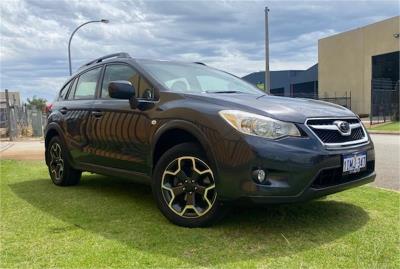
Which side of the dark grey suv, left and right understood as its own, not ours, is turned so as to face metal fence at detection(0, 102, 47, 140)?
back

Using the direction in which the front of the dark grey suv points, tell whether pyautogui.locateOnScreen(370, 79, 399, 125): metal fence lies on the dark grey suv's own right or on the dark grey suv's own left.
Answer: on the dark grey suv's own left

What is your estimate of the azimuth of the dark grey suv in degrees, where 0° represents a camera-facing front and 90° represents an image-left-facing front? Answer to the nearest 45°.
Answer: approximately 315°

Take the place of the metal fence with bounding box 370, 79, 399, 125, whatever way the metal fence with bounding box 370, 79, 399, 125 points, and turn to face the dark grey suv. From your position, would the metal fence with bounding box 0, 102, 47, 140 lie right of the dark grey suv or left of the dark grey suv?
right
